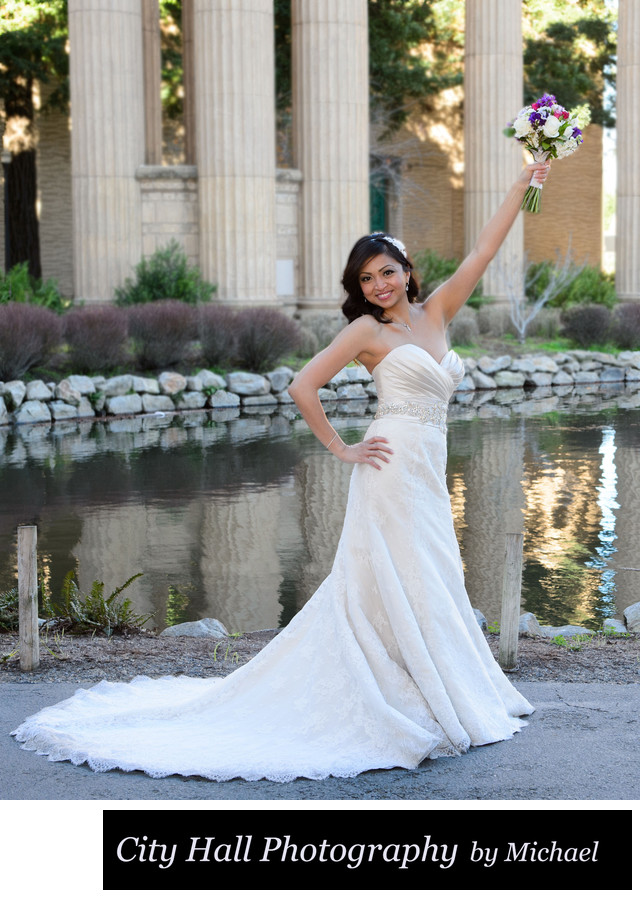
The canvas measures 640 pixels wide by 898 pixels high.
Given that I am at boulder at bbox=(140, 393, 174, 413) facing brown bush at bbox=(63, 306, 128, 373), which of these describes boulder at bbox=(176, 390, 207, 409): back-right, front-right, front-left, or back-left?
back-right

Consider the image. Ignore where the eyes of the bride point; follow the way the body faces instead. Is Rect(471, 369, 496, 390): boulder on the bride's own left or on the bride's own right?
on the bride's own left

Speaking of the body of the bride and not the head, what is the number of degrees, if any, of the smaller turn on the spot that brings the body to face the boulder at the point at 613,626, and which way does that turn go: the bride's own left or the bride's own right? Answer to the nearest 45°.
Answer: approximately 90° to the bride's own left

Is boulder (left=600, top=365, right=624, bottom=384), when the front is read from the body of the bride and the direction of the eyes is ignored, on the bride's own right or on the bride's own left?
on the bride's own left

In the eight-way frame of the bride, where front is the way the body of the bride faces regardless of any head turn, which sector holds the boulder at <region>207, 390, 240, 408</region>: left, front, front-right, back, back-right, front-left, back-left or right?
back-left

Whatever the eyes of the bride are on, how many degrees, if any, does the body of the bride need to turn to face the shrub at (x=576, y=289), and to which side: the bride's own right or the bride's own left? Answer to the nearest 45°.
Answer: approximately 135° to the bride's own left

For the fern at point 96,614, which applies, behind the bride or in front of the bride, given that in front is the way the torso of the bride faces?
behind

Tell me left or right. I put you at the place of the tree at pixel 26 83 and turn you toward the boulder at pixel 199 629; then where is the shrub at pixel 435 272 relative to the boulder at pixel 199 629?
left

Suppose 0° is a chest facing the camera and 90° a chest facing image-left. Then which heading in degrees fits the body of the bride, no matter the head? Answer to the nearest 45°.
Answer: approximately 315°

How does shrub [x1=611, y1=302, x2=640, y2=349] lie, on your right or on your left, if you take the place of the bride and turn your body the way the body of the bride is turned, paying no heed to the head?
on your left
